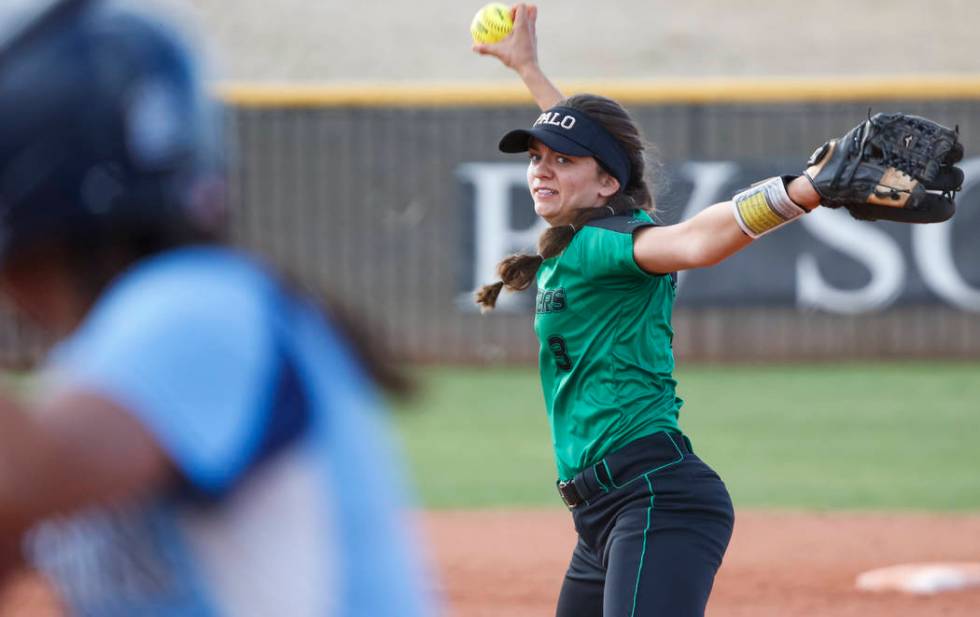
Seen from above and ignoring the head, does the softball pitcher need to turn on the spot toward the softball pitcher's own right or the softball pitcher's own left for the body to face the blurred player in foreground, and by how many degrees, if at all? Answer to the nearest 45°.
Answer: approximately 45° to the softball pitcher's own left

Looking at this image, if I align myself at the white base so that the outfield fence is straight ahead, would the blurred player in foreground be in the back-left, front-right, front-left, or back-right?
back-left

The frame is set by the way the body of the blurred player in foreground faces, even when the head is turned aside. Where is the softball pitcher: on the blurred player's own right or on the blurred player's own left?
on the blurred player's own right

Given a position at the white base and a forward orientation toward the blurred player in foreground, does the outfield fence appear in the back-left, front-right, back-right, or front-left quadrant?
back-right

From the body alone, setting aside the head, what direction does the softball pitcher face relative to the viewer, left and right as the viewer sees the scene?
facing the viewer and to the left of the viewer

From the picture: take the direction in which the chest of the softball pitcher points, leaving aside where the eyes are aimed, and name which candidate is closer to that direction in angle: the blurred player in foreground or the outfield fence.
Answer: the blurred player in foreground

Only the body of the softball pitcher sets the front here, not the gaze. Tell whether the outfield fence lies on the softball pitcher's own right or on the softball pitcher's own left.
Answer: on the softball pitcher's own right

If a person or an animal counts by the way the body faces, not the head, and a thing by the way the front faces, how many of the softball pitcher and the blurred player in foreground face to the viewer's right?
0

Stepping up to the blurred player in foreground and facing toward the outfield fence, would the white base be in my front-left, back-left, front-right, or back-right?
front-right

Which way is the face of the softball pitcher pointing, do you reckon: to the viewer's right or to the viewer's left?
to the viewer's left
